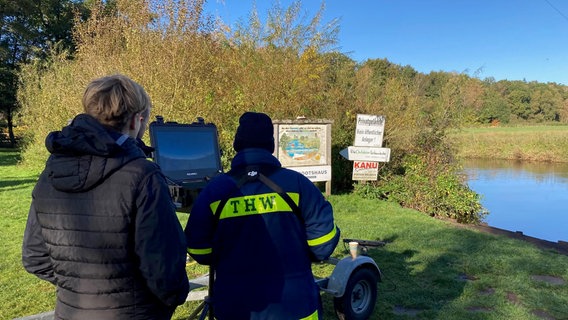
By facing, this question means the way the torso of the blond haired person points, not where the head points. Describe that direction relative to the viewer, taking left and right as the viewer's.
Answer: facing away from the viewer and to the right of the viewer

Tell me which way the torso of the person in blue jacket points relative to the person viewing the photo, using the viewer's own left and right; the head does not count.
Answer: facing away from the viewer

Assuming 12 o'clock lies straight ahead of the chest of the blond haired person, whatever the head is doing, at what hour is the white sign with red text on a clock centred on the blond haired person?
The white sign with red text is roughly at 12 o'clock from the blond haired person.

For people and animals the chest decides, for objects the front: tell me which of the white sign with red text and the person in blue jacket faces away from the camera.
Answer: the person in blue jacket

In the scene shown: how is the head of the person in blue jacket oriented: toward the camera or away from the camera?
away from the camera

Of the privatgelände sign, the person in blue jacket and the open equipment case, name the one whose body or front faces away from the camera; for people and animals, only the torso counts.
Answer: the person in blue jacket

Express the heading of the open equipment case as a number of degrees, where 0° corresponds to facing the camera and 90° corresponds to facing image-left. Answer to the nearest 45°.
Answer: approximately 0°

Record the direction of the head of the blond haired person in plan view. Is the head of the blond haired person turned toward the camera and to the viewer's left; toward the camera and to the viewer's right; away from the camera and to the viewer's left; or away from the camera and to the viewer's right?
away from the camera and to the viewer's right

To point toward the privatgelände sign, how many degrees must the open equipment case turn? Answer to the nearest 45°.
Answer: approximately 135° to its left

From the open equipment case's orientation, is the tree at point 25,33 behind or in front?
behind

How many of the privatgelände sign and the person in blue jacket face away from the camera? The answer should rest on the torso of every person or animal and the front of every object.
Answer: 1

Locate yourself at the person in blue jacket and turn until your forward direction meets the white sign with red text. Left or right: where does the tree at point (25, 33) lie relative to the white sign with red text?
left

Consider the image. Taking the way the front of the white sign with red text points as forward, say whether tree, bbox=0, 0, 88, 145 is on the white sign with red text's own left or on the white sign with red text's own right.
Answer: on the white sign with red text's own right
